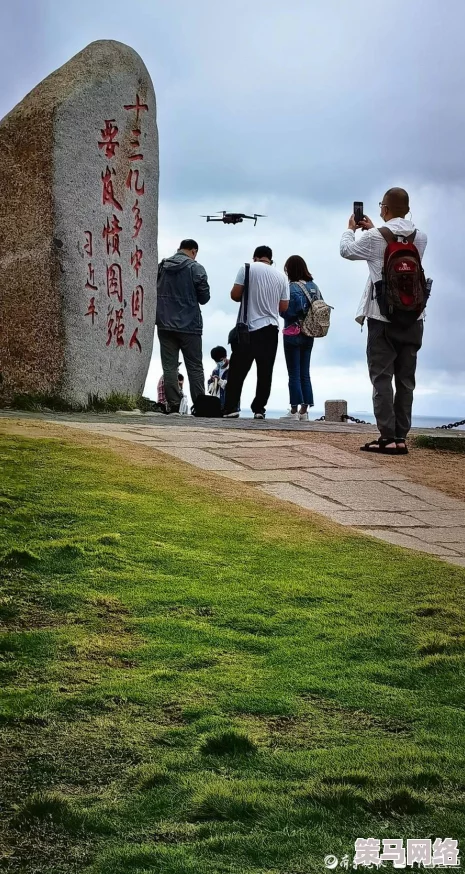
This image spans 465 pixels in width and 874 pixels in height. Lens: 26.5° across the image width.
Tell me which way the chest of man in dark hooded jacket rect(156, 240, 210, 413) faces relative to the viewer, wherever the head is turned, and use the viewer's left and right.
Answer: facing away from the viewer and to the right of the viewer

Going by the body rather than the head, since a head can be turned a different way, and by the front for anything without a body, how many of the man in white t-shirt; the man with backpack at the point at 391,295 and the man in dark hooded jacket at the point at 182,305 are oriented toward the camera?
0

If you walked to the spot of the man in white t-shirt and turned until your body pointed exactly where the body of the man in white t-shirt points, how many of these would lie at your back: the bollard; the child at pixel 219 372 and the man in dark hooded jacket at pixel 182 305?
0

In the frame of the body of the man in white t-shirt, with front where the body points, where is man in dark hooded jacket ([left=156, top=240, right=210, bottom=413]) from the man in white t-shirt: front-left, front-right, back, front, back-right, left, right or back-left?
front-left

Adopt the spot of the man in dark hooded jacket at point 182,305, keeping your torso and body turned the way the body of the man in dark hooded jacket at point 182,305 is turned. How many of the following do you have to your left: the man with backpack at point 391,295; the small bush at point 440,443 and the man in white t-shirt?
0

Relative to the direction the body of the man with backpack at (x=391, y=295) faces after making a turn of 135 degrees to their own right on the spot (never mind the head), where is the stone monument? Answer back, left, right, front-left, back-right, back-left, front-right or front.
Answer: back-left

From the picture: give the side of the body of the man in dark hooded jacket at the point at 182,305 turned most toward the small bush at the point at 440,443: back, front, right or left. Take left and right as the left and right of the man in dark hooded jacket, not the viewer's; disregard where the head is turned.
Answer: right

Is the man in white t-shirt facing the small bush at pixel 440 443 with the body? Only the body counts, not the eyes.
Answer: no

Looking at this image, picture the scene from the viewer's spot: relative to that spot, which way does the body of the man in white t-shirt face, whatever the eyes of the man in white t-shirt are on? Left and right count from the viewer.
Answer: facing away from the viewer

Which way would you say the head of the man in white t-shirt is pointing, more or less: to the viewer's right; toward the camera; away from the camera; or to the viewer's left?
away from the camera

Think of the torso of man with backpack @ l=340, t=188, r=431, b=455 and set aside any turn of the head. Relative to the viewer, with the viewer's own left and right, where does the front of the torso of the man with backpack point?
facing away from the viewer and to the left of the viewer

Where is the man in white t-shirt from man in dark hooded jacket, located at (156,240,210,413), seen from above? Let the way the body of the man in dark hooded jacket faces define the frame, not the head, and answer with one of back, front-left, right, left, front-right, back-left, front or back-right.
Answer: right
